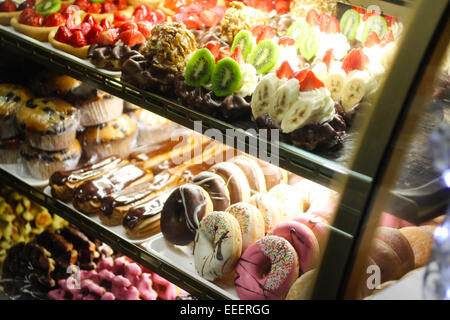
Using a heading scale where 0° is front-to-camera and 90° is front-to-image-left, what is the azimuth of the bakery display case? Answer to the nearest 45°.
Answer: approximately 45°
